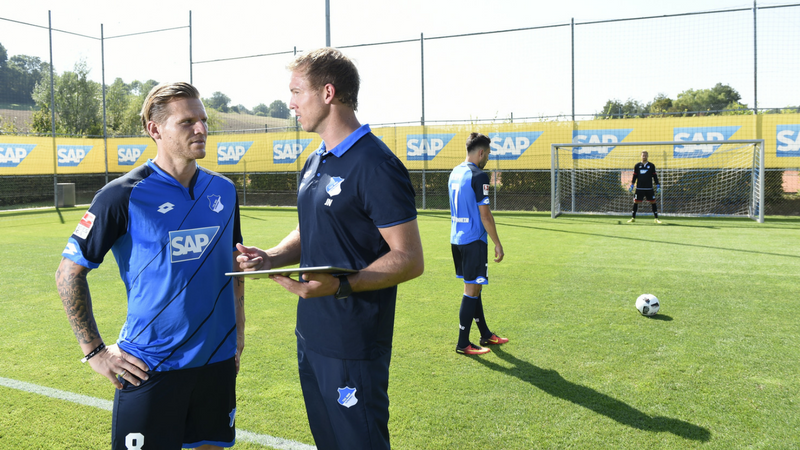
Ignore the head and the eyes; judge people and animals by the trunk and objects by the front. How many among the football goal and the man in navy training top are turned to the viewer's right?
0

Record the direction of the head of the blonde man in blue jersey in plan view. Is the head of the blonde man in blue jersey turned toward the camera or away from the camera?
toward the camera

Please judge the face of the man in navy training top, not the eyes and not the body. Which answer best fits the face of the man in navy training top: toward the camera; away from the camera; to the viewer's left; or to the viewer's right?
to the viewer's left

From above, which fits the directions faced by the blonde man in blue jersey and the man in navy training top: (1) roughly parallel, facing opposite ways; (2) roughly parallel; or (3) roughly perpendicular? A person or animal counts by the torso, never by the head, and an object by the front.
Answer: roughly perpendicular

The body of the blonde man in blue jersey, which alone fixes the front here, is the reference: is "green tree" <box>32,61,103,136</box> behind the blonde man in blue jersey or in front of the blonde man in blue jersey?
behind

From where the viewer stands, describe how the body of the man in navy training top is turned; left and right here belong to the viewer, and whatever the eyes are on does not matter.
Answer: facing the viewer and to the left of the viewer

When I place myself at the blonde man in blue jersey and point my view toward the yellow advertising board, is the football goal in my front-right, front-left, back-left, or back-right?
front-right

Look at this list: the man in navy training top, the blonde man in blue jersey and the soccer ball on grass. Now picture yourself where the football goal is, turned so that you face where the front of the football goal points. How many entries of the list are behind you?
0

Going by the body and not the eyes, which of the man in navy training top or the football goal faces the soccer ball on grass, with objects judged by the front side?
the football goal

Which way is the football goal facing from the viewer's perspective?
toward the camera

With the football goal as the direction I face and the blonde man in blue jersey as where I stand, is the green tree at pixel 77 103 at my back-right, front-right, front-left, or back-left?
front-left
